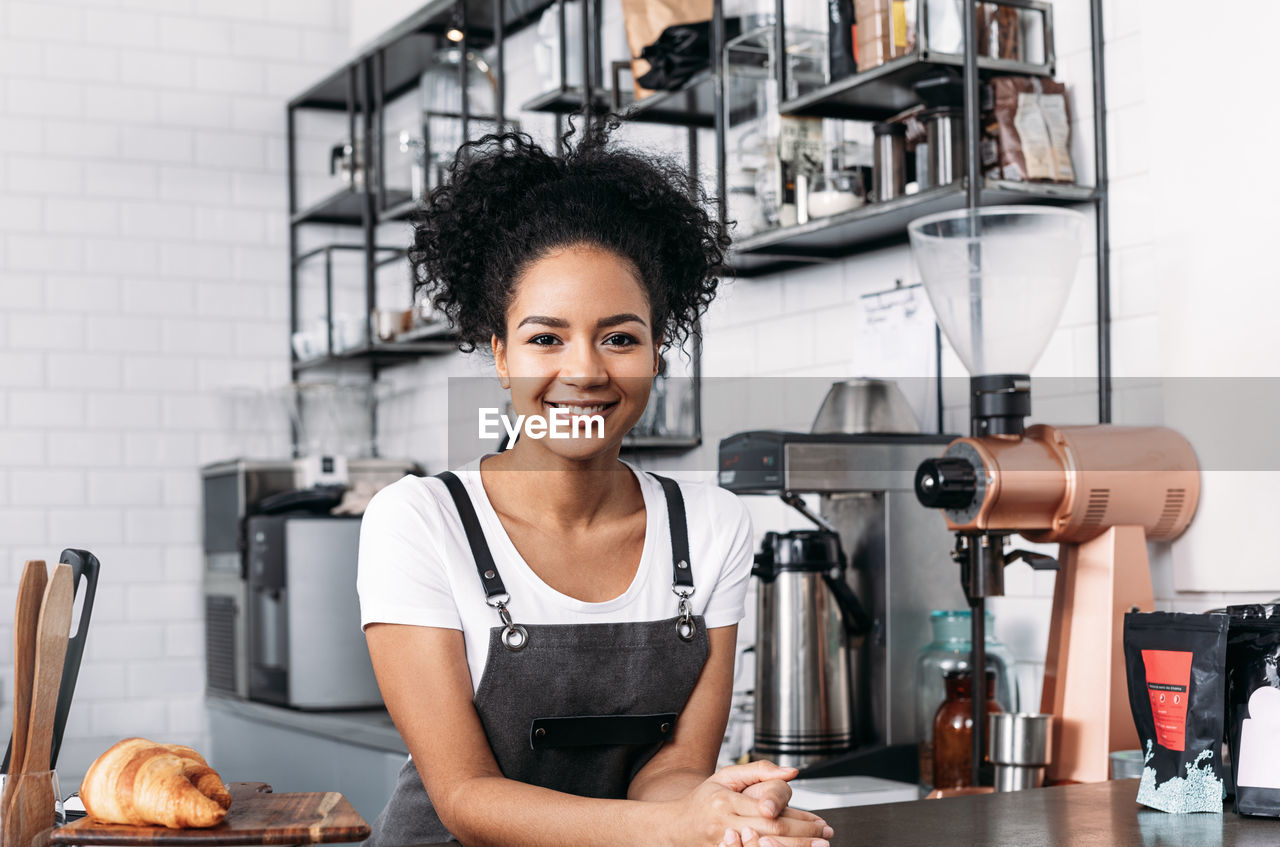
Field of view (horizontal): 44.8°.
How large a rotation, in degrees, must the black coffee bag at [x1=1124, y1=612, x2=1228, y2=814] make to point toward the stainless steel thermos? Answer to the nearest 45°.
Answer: approximately 135° to its right

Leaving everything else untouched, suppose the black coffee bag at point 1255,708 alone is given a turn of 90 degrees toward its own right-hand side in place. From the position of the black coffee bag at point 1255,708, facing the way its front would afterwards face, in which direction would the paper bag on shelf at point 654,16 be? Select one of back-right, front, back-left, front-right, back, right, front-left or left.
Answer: front-right

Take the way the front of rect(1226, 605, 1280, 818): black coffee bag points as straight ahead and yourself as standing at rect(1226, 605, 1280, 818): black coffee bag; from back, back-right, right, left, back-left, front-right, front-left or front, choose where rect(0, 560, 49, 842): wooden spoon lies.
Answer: front-right

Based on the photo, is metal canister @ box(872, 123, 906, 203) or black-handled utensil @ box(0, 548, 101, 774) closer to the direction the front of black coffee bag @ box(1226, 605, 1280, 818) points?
the black-handled utensil

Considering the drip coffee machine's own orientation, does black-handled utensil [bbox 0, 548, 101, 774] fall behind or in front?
in front

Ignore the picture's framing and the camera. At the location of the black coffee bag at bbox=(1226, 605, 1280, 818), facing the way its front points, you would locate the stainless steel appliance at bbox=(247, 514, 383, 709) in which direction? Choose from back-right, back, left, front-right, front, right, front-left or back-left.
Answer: back-right

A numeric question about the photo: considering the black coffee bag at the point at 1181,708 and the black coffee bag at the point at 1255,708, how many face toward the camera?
2

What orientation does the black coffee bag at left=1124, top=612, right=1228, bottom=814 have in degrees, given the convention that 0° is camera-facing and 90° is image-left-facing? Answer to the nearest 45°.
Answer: approximately 0°

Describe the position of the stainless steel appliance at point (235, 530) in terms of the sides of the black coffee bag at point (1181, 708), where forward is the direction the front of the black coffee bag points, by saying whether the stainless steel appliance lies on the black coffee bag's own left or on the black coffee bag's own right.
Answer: on the black coffee bag's own right

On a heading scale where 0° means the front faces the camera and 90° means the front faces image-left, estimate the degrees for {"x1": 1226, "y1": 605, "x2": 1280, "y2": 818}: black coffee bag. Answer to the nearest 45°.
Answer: approximately 0°
